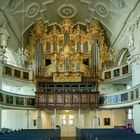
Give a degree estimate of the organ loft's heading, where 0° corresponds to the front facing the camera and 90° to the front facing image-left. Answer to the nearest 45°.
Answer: approximately 0°
